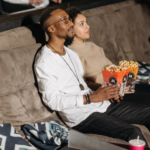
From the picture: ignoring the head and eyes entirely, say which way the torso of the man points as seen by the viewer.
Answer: to the viewer's right

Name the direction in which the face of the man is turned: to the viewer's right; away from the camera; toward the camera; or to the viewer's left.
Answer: to the viewer's right
